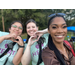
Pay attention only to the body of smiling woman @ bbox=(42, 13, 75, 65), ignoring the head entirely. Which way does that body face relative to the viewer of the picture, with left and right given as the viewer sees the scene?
facing the viewer and to the right of the viewer

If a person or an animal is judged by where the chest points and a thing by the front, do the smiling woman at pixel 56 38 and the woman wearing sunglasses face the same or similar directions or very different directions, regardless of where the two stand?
same or similar directions

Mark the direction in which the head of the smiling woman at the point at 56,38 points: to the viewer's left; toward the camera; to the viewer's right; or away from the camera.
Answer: toward the camera

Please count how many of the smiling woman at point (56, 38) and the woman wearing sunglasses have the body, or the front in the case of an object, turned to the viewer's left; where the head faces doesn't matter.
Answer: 0

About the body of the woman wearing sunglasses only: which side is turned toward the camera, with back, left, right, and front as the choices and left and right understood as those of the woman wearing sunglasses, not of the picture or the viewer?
front
